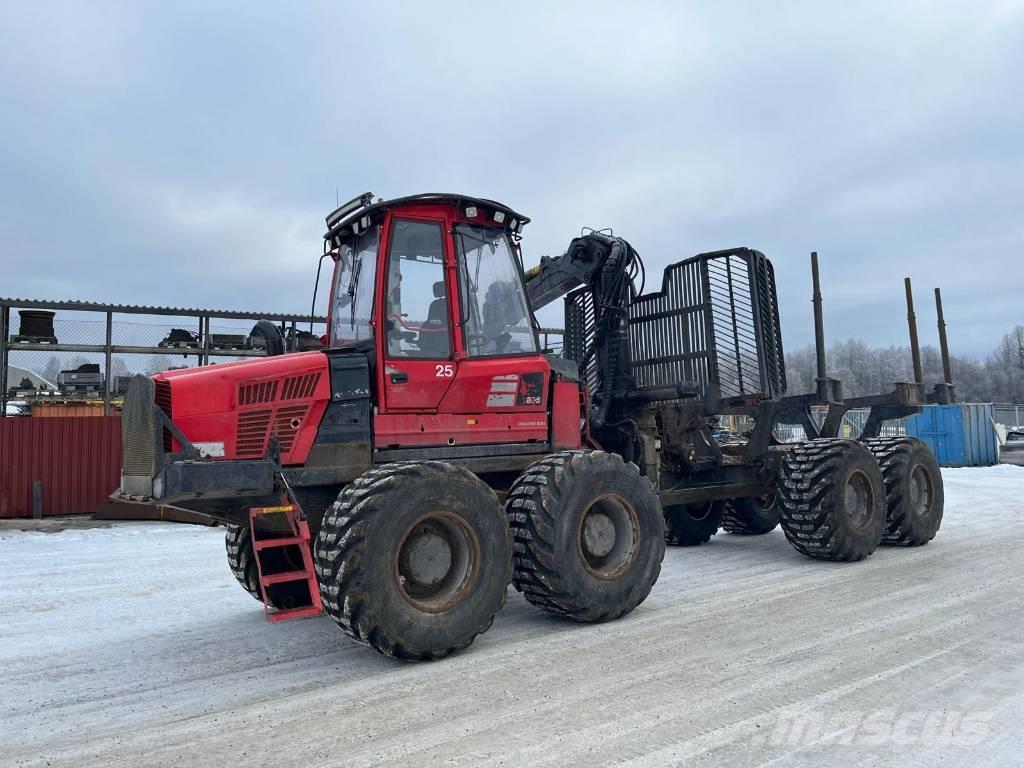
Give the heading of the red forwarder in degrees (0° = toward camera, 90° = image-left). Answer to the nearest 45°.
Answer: approximately 45°

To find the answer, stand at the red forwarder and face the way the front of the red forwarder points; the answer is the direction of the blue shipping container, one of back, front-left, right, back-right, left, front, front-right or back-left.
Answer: back

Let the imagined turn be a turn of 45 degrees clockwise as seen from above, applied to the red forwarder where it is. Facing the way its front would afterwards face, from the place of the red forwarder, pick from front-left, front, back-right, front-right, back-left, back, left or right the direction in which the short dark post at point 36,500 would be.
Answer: front-right

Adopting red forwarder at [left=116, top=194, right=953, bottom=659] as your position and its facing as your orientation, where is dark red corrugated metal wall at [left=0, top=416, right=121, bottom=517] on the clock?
The dark red corrugated metal wall is roughly at 3 o'clock from the red forwarder.
